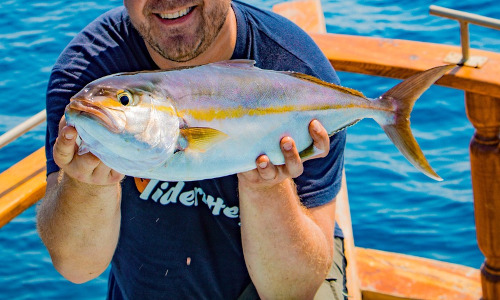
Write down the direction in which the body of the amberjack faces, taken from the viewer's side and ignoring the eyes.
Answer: to the viewer's left
